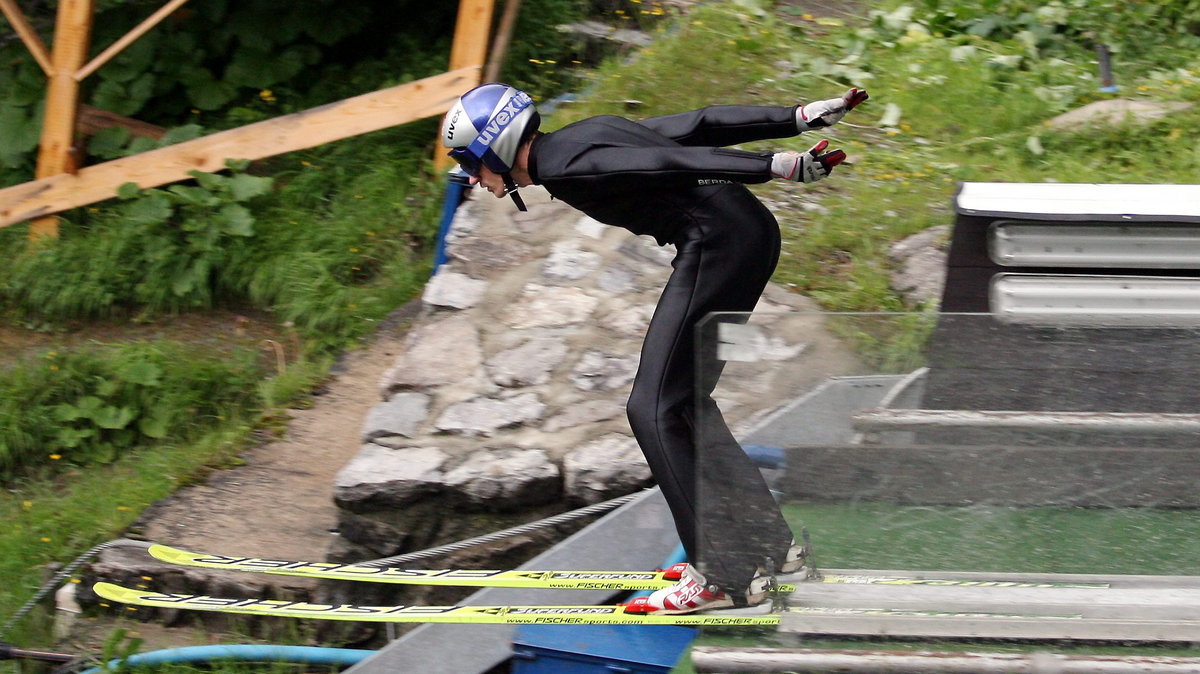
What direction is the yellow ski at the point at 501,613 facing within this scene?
to the viewer's left

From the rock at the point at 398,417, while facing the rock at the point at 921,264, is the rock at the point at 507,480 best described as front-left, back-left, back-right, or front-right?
front-right

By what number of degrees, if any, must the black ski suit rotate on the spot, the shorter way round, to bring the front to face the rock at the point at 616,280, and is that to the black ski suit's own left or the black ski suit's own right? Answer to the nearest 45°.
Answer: approximately 90° to the black ski suit's own right

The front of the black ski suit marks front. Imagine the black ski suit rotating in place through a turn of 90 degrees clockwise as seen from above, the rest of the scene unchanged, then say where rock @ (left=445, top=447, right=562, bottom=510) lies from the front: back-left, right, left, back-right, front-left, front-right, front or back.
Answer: front-left

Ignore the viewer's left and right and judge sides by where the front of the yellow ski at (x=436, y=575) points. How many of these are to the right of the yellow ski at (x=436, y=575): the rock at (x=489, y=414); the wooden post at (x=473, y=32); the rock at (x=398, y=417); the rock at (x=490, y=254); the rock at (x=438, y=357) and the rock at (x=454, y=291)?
6

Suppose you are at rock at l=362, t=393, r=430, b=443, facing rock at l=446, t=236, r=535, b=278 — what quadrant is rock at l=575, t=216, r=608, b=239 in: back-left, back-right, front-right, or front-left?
front-right

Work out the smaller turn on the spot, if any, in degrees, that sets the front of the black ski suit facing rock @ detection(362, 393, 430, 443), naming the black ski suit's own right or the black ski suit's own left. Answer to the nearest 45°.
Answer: approximately 45° to the black ski suit's own right

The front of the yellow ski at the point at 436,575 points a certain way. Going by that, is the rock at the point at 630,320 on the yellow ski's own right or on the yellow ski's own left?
on the yellow ski's own right

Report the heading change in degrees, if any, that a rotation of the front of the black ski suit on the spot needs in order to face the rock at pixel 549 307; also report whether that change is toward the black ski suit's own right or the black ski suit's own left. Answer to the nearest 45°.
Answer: approximately 90° to the black ski suit's own right

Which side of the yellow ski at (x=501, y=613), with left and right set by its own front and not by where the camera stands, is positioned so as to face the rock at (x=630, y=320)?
right

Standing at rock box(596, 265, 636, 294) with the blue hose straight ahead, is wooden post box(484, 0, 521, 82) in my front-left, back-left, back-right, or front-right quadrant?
back-right

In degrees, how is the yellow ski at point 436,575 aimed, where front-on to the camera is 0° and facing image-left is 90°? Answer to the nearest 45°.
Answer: approximately 90°

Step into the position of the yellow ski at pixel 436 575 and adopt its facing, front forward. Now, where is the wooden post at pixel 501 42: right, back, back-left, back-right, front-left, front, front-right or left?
right

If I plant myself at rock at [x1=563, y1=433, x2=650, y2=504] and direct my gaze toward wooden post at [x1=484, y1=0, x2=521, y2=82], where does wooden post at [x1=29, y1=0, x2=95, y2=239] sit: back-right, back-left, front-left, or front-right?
front-left

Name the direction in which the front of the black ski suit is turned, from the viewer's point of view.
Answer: to the viewer's left

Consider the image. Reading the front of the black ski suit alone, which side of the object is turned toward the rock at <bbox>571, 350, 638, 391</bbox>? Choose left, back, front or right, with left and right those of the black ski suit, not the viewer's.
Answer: right

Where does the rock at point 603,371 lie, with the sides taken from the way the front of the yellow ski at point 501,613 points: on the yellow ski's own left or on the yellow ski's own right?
on the yellow ski's own right
